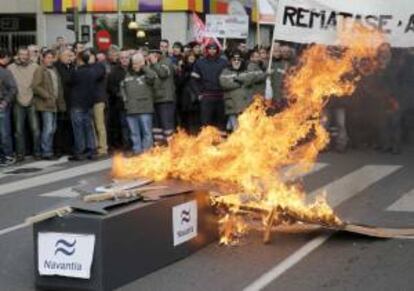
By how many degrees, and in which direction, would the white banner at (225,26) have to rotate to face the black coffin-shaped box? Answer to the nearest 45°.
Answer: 0° — it already faces it

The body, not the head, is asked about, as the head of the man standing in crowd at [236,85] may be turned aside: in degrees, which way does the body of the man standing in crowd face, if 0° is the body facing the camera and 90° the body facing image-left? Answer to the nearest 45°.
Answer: approximately 0°

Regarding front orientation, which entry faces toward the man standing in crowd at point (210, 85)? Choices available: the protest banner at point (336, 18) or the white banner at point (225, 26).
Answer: the white banner

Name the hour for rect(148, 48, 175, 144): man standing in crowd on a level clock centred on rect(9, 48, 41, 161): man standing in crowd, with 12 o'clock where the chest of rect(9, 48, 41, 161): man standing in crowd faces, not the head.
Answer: rect(148, 48, 175, 144): man standing in crowd is roughly at 9 o'clock from rect(9, 48, 41, 161): man standing in crowd.

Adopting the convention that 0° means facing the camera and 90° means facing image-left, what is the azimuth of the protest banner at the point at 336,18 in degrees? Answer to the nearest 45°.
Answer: approximately 0°

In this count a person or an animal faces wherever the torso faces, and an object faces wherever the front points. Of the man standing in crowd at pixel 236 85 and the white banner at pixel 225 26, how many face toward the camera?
2
